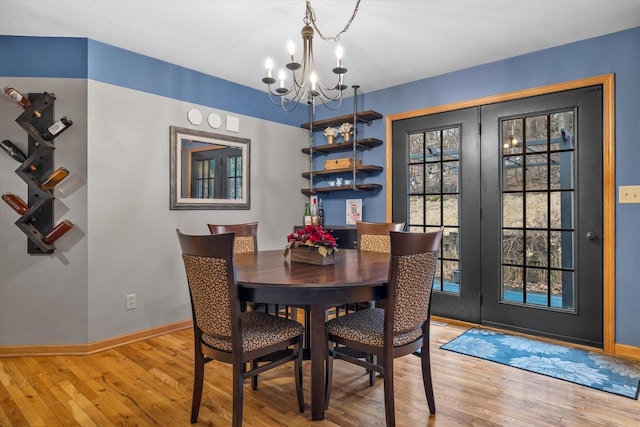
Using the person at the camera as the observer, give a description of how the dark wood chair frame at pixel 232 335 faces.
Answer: facing away from the viewer and to the right of the viewer

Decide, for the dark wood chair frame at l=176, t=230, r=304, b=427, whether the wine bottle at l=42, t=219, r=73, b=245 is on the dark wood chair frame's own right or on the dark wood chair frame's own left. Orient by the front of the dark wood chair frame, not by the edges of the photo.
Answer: on the dark wood chair frame's own left

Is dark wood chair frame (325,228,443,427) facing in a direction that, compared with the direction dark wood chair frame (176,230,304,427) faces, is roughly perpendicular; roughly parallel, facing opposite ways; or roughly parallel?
roughly perpendicular

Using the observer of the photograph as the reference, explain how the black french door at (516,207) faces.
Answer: facing the viewer and to the left of the viewer

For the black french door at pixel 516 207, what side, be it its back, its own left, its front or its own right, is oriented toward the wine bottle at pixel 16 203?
front

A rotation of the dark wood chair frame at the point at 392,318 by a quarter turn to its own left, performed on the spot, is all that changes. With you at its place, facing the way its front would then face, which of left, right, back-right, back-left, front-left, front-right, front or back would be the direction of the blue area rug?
back

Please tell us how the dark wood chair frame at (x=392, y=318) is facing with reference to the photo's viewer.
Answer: facing away from the viewer and to the left of the viewer

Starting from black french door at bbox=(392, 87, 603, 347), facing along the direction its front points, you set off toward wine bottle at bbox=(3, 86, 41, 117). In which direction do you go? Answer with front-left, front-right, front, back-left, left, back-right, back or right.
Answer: front

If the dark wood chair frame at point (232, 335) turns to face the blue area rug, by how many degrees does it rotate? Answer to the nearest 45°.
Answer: approximately 45° to its right

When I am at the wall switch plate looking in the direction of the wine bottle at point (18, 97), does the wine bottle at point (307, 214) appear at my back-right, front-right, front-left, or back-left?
front-right

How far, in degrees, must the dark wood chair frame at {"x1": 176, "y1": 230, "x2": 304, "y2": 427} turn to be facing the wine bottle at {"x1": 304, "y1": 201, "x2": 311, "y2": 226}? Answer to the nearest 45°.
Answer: approximately 45° to its left

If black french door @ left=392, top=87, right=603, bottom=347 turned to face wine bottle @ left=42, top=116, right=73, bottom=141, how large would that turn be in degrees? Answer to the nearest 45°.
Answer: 0° — it already faces it

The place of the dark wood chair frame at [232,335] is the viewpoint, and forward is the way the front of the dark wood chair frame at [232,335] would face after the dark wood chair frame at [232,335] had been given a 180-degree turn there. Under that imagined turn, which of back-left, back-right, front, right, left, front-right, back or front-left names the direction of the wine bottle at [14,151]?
right

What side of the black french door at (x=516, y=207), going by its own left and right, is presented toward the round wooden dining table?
front
